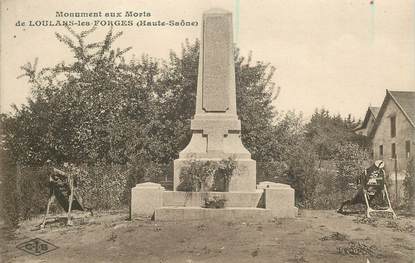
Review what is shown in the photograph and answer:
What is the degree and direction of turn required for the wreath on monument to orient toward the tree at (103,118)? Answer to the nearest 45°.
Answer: approximately 135° to its right

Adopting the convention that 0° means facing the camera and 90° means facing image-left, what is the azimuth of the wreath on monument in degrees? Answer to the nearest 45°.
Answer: approximately 0°

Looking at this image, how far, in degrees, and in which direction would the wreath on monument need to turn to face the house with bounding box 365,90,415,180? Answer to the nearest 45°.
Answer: approximately 135° to its left

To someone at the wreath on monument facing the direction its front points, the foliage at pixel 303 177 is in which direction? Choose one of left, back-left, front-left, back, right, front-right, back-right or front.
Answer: back-left
